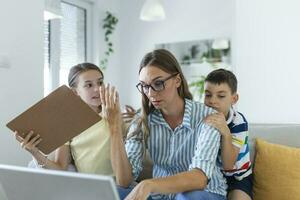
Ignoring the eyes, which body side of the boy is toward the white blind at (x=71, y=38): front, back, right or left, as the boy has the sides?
right

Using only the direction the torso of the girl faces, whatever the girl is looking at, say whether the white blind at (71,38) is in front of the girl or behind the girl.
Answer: behind

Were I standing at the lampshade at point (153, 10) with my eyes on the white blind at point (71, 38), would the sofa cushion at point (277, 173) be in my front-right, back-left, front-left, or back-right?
back-left

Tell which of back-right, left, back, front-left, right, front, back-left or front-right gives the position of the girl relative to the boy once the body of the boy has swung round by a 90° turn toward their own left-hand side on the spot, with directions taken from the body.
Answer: back-right

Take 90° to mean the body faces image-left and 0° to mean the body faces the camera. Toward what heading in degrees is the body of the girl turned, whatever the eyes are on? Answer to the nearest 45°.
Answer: approximately 315°

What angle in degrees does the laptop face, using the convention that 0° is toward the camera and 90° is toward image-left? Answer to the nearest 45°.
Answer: approximately 225°

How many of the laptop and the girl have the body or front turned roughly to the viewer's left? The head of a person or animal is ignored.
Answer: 0

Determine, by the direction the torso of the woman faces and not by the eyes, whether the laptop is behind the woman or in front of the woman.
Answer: in front

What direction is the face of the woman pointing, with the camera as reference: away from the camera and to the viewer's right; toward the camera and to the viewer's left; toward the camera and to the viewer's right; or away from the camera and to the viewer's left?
toward the camera and to the viewer's left
